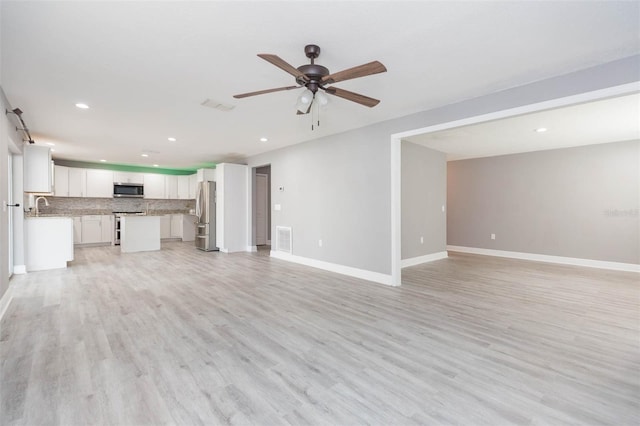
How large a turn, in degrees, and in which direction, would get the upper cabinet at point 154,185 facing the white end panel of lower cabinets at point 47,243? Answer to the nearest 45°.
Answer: approximately 45° to its right

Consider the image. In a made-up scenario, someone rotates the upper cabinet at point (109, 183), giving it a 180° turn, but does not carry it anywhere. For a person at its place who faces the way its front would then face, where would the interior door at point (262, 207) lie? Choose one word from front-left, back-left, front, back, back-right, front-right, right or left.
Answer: back-right

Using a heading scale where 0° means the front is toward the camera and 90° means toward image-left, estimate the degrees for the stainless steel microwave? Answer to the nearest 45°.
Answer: approximately 0°

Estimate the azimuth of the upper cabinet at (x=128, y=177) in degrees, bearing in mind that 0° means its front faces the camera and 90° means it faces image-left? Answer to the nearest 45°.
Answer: approximately 0°

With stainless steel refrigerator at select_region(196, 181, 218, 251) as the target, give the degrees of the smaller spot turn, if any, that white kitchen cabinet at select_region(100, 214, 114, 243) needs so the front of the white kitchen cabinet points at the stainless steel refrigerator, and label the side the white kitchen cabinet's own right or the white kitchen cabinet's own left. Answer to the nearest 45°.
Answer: approximately 45° to the white kitchen cabinet's own left

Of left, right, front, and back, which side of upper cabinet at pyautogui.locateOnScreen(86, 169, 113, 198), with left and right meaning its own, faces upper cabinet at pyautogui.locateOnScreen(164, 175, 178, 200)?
left

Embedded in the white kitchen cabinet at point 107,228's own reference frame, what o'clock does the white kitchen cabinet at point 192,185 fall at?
the white kitchen cabinet at point 192,185 is roughly at 9 o'clock from the white kitchen cabinet at point 107,228.

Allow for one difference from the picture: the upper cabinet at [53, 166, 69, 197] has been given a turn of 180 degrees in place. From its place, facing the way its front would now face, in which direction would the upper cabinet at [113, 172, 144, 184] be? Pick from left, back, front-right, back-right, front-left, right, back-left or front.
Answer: right

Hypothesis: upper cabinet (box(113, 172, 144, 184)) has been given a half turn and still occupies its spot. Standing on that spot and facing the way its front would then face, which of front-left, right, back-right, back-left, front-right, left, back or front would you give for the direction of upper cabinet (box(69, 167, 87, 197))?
left
